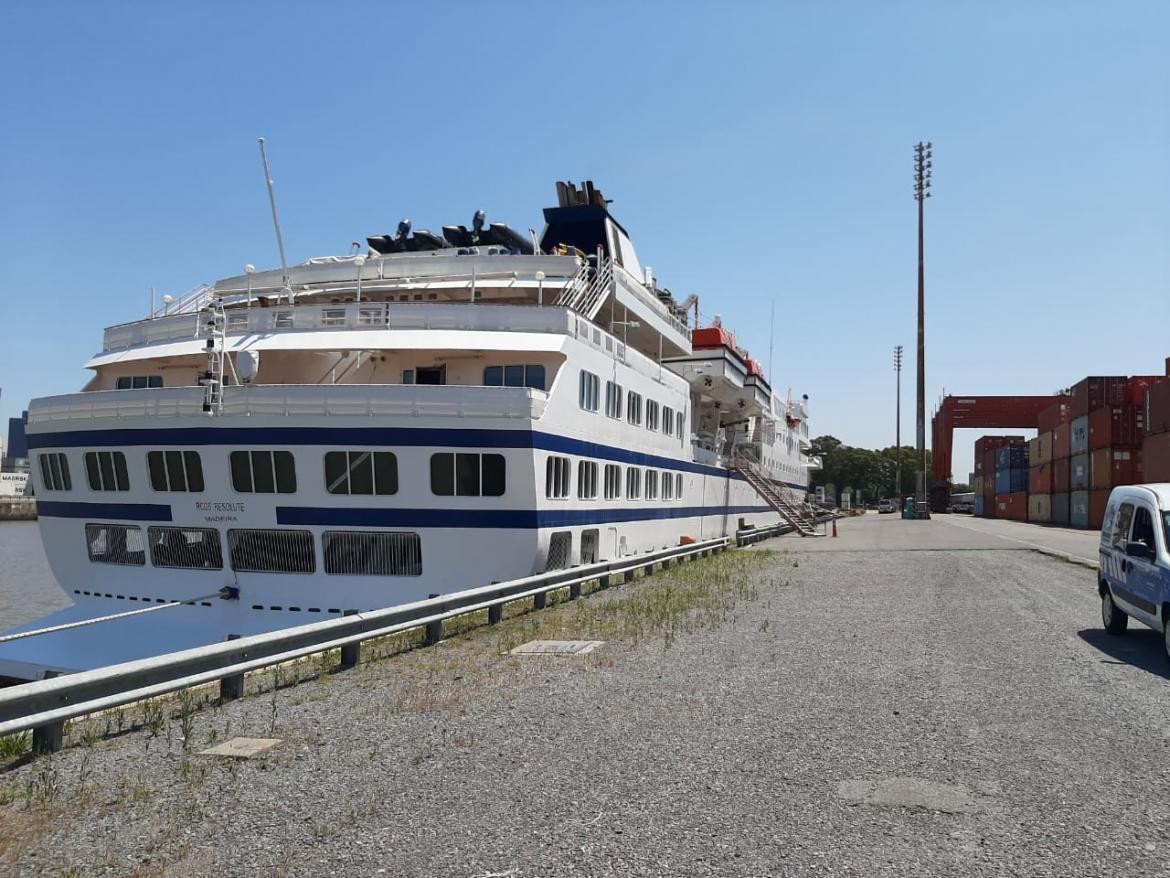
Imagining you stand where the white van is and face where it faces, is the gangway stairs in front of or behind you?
behind

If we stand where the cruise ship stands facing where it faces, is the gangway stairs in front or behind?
in front

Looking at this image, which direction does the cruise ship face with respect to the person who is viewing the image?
facing away from the viewer and to the right of the viewer

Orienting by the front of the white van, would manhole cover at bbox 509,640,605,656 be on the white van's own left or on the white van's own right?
on the white van's own right
